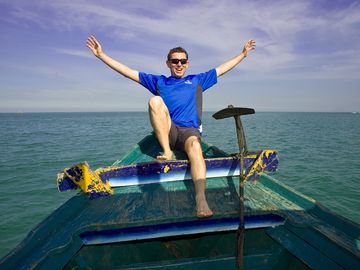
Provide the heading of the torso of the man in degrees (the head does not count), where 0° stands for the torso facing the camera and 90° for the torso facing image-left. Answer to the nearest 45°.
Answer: approximately 0°

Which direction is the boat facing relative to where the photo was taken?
away from the camera
